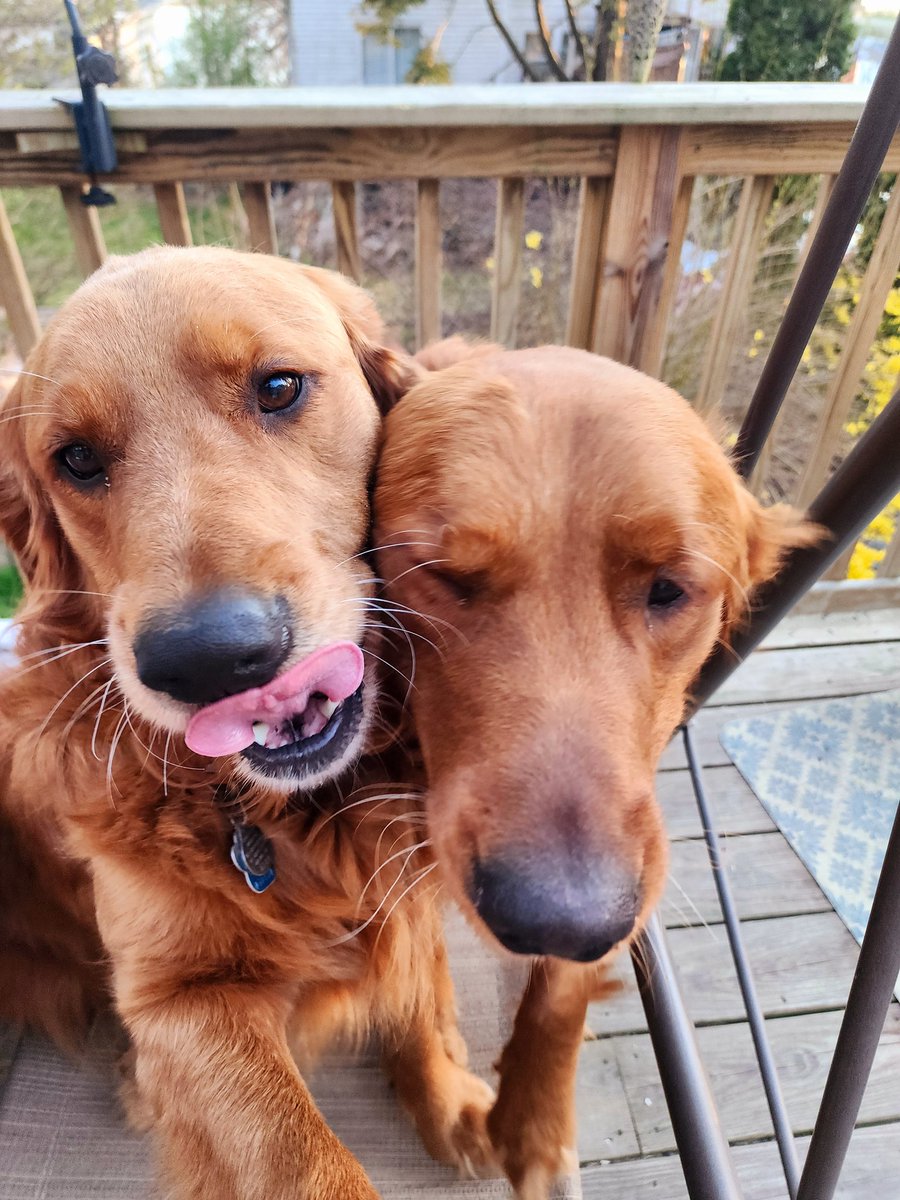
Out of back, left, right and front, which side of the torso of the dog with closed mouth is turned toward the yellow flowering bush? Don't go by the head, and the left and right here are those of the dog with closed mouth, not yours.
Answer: back

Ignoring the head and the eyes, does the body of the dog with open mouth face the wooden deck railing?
no

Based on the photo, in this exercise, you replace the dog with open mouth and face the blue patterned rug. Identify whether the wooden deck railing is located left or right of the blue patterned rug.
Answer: left

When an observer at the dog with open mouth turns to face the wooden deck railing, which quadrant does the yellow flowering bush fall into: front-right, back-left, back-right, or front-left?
front-right

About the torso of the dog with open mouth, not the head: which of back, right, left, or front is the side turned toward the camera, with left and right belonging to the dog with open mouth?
front

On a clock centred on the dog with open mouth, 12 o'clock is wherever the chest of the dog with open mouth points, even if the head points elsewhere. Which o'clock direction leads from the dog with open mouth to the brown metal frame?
The brown metal frame is roughly at 10 o'clock from the dog with open mouth.

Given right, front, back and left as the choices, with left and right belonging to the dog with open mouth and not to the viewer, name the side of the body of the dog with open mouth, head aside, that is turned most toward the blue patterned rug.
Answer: left

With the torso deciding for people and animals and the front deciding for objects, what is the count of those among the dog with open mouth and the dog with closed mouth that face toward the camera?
2

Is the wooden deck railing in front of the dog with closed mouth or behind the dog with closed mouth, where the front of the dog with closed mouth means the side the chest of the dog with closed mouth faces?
behind

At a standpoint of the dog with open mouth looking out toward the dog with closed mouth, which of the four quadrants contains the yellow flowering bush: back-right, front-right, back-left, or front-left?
front-left
